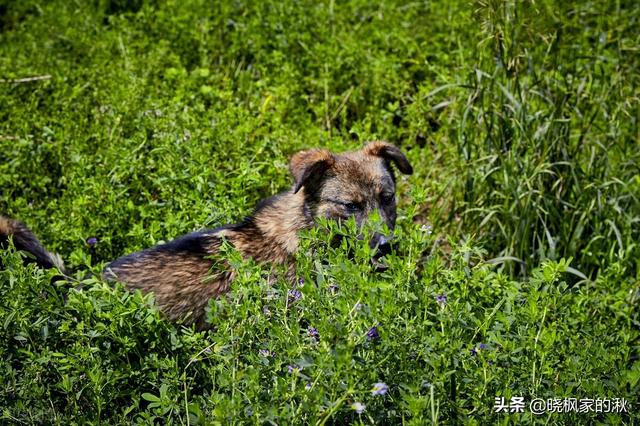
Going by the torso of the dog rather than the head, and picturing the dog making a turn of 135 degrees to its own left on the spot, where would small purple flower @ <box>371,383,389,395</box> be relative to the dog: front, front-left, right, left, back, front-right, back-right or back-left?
back-left

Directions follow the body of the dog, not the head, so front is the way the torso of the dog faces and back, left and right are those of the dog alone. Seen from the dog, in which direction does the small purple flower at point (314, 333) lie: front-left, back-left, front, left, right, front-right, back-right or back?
right

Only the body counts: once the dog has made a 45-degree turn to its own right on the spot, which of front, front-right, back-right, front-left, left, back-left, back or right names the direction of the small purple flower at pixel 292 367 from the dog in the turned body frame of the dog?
front-right

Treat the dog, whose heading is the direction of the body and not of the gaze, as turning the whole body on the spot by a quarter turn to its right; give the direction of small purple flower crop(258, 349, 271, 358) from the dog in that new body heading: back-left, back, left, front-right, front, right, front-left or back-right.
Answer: front

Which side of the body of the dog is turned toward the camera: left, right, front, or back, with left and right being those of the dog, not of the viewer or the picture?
right

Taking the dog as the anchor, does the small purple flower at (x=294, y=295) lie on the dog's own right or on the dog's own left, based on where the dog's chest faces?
on the dog's own right

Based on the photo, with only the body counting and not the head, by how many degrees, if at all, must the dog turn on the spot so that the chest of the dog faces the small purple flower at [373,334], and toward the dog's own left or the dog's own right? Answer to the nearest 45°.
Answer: approximately 90° to the dog's own right

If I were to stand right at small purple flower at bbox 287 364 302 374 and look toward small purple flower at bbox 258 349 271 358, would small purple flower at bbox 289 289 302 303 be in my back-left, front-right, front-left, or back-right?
front-right
